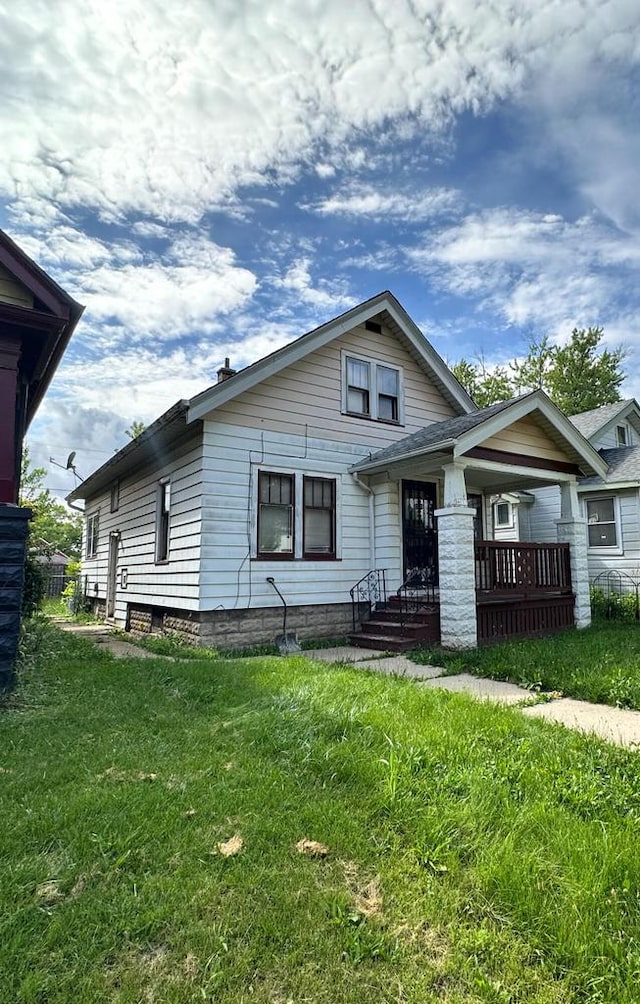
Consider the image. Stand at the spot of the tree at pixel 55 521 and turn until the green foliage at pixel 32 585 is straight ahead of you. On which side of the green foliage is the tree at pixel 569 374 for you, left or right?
left

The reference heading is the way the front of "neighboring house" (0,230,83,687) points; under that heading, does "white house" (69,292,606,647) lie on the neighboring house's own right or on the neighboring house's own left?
on the neighboring house's own left

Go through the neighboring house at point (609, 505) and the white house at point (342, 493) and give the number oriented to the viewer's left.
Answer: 0

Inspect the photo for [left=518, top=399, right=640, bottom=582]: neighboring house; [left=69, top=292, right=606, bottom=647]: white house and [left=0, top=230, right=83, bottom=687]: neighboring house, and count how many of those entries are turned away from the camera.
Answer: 0

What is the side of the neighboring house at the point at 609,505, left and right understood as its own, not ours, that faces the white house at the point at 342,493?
right

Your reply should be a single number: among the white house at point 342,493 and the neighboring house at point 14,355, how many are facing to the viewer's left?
0

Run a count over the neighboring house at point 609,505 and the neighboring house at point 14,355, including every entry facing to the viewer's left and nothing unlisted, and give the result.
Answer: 0

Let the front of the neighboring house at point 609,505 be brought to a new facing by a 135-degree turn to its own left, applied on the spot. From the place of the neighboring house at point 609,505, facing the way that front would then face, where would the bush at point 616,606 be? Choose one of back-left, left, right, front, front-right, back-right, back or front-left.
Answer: back

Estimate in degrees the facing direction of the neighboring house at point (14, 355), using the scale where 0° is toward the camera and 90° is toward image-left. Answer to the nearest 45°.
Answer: approximately 315°

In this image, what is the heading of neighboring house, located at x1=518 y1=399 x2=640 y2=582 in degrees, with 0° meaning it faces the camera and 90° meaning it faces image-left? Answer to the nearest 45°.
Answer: approximately 315°

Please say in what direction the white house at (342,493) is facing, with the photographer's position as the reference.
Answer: facing the viewer and to the right of the viewer

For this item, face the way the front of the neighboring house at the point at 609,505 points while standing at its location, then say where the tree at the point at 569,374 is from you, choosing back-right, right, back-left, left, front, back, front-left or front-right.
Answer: back-left

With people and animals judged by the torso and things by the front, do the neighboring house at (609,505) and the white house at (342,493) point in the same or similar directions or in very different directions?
same or similar directions

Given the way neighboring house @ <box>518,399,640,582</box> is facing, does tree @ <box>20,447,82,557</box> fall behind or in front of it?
behind

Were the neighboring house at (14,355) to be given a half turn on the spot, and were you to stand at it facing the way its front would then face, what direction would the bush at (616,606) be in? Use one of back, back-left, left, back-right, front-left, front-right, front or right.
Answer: back-right

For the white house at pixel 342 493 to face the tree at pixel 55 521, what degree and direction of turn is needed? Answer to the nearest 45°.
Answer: approximately 180°
